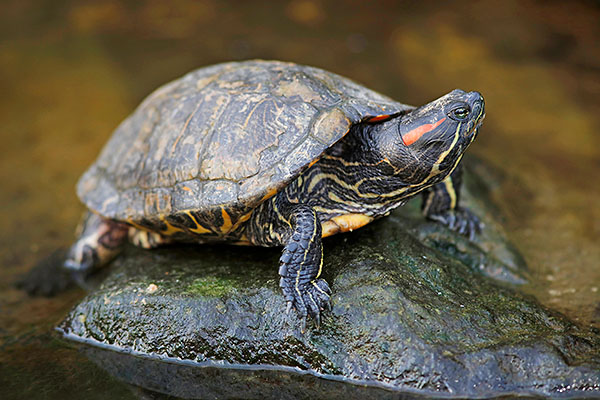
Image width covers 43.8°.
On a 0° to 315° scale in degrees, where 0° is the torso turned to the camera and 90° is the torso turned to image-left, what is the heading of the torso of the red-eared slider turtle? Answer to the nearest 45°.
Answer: approximately 315°
